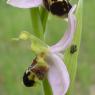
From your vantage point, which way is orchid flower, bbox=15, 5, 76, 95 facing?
to the viewer's left
